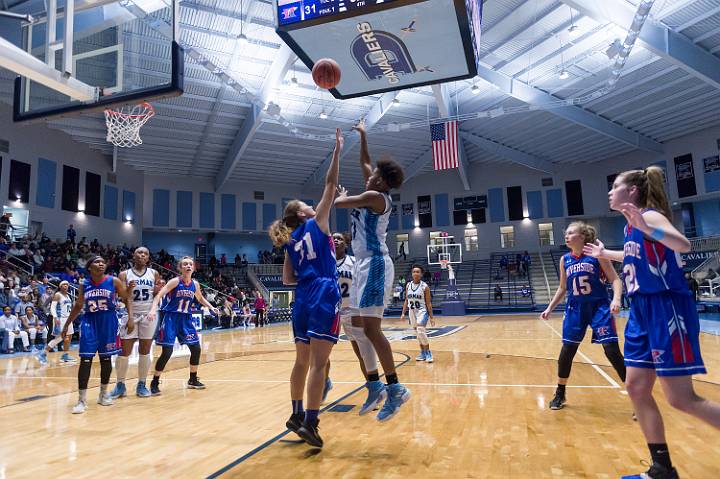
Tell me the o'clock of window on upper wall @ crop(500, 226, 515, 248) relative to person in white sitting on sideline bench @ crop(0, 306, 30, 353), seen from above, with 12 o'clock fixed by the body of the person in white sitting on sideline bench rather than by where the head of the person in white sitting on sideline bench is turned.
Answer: The window on upper wall is roughly at 10 o'clock from the person in white sitting on sideline bench.

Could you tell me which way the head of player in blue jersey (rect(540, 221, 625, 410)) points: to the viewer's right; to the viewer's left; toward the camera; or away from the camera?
to the viewer's left

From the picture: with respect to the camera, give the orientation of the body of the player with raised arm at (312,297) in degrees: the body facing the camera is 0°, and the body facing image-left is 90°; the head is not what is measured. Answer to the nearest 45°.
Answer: approximately 225°

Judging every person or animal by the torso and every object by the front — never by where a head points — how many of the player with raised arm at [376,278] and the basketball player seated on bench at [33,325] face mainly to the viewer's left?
1

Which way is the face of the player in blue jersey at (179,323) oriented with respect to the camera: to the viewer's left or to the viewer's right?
to the viewer's right

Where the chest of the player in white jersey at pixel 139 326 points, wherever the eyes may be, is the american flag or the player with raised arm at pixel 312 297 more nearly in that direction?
the player with raised arm

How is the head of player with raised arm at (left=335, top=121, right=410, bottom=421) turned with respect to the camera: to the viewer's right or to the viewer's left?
to the viewer's left

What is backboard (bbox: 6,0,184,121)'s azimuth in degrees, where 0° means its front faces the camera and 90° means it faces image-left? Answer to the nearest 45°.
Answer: approximately 225°

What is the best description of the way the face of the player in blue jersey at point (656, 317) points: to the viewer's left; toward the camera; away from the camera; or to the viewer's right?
to the viewer's left
